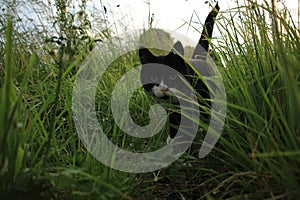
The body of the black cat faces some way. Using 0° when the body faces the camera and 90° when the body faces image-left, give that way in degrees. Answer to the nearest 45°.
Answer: approximately 45°
